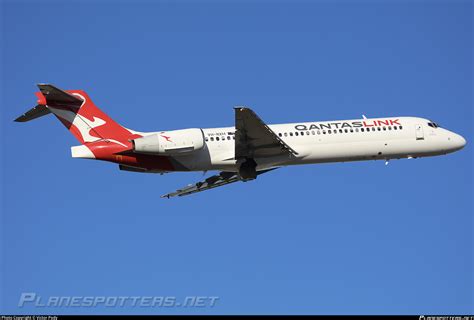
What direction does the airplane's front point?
to the viewer's right
